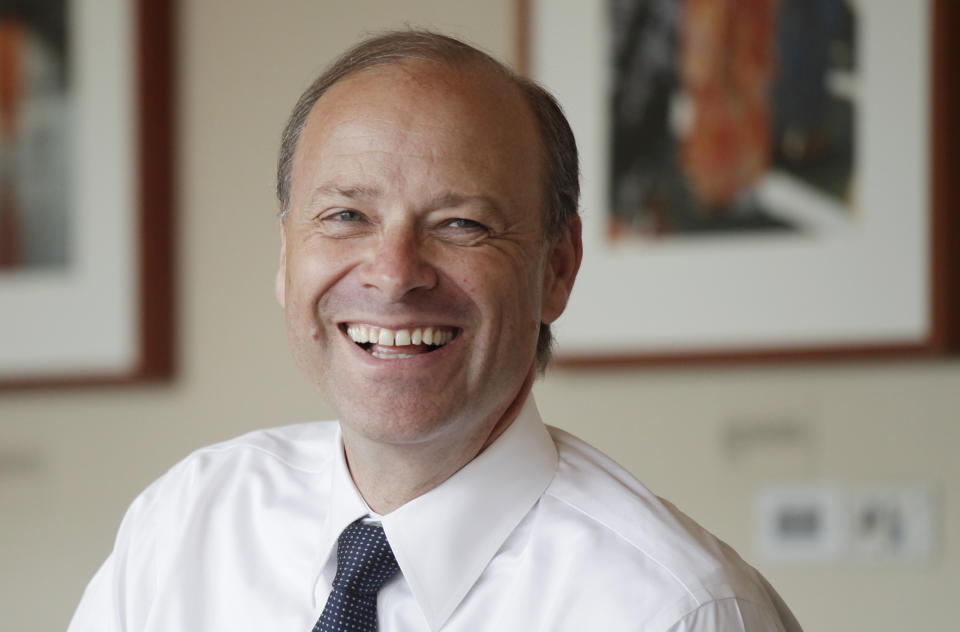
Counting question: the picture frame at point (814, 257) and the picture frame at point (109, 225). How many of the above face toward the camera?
2

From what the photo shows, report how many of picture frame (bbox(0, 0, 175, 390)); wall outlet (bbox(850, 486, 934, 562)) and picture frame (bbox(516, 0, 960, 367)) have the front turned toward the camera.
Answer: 3

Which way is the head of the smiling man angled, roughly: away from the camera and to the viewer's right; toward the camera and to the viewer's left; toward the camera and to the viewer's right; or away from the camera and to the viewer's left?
toward the camera and to the viewer's left

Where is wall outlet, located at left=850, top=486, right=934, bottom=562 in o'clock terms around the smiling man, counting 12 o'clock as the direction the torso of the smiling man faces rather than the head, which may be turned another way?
The wall outlet is roughly at 6 o'clock from the smiling man.

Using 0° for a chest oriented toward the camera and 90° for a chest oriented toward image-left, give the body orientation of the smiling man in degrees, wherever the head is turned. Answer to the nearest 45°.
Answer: approximately 45°

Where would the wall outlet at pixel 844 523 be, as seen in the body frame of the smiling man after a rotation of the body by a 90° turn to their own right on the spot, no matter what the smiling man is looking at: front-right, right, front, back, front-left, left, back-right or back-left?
right

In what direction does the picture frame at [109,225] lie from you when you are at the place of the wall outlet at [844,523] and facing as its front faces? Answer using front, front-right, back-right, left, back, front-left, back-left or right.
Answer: right

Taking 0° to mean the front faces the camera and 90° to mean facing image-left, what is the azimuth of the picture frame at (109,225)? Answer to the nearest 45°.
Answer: approximately 0°

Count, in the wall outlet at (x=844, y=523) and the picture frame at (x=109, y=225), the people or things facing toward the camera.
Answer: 2

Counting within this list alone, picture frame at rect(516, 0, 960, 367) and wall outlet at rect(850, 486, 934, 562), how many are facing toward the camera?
2

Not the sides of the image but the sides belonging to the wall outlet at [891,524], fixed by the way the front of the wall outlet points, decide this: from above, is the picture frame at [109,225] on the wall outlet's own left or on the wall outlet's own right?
on the wall outlet's own right

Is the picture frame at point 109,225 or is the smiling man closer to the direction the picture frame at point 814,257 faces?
the smiling man

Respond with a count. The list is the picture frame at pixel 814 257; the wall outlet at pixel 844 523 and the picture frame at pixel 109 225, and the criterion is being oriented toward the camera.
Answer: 3

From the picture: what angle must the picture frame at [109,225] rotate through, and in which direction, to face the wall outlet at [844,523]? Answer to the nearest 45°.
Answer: approximately 45° to its left

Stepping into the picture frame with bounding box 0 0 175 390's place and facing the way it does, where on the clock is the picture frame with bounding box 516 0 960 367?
the picture frame with bounding box 516 0 960 367 is roughly at 10 o'clock from the picture frame with bounding box 0 0 175 390.
